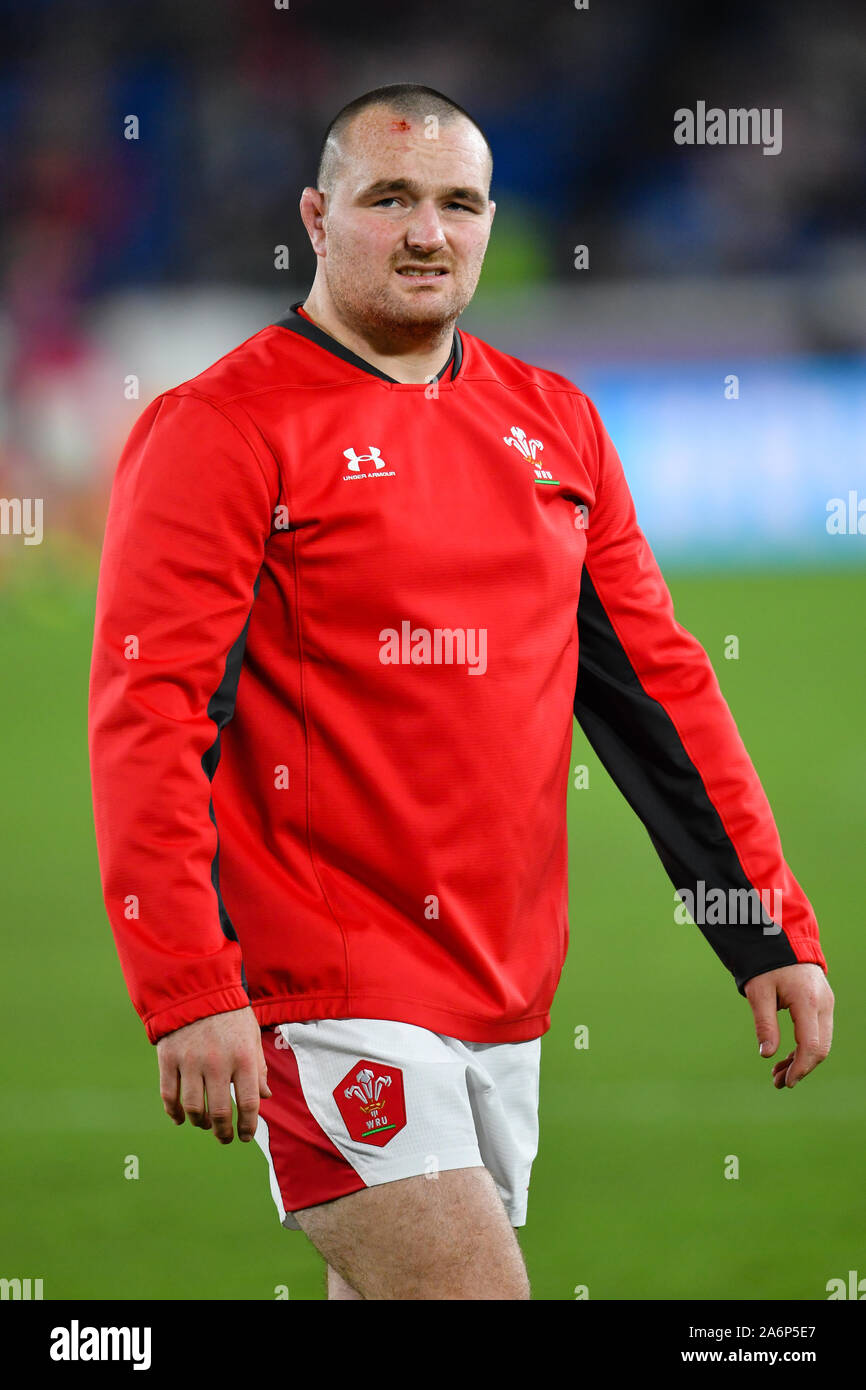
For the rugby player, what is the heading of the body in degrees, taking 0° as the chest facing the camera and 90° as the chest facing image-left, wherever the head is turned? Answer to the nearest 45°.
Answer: approximately 315°
